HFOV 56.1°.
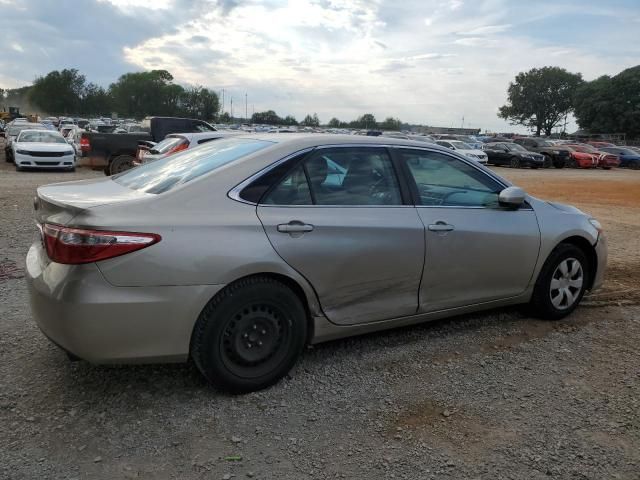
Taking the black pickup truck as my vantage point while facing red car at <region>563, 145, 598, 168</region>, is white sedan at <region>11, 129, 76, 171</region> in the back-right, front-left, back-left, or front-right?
back-left

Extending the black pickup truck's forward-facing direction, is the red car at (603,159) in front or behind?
in front

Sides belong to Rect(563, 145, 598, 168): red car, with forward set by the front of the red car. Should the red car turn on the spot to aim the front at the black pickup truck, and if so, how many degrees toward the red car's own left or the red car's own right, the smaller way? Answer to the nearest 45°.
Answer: approximately 90° to the red car's own right

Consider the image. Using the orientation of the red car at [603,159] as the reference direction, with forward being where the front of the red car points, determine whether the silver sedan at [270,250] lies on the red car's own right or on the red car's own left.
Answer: on the red car's own right

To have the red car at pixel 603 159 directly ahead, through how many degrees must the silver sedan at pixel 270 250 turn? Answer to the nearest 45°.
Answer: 0° — it already faces it

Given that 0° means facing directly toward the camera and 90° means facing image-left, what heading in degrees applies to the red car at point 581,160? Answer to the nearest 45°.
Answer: approximately 315°

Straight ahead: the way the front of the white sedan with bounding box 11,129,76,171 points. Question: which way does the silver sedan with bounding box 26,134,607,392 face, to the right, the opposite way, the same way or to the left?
to the left

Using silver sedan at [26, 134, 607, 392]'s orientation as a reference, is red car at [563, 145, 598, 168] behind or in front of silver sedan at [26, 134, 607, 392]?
in front

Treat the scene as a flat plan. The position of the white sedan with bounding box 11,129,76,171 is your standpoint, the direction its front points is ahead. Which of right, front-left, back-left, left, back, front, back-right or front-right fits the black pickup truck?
front-left

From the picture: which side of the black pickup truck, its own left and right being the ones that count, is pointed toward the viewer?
right

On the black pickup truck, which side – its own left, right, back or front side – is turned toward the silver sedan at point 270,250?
right

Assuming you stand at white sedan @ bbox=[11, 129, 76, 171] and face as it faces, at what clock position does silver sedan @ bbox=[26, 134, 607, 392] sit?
The silver sedan is roughly at 12 o'clock from the white sedan.

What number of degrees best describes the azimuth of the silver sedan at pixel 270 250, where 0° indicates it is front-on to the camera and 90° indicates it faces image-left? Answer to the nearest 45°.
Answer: approximately 225°

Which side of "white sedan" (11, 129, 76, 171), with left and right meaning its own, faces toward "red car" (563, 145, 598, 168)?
left

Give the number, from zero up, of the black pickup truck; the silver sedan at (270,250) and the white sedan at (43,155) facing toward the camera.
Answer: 1

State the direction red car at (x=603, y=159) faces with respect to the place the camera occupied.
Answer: facing the viewer and to the right of the viewer

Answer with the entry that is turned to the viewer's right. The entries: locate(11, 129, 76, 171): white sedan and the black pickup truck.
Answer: the black pickup truck
